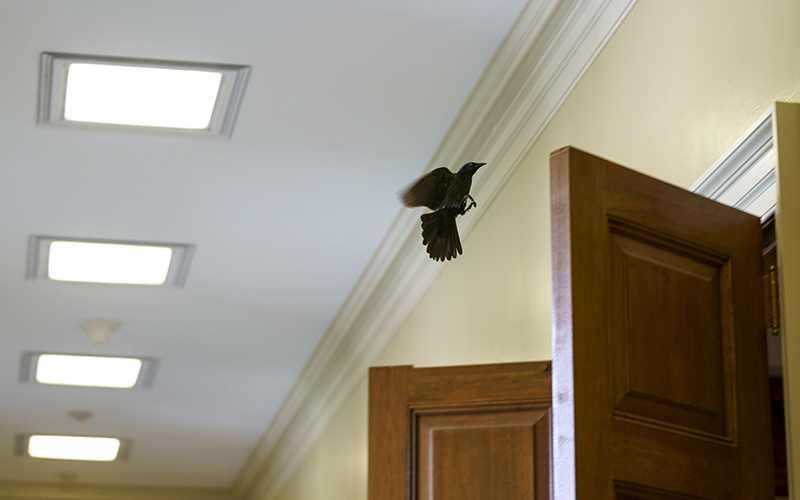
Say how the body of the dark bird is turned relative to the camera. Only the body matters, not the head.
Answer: to the viewer's right

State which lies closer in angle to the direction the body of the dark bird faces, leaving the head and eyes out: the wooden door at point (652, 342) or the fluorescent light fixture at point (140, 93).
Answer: the wooden door

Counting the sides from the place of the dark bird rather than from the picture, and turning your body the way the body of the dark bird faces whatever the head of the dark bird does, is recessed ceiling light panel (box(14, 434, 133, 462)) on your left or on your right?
on your left

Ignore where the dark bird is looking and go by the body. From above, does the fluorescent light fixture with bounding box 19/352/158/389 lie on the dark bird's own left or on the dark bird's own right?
on the dark bird's own left
